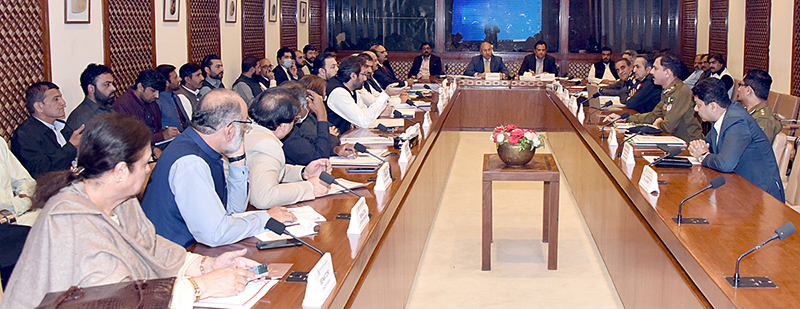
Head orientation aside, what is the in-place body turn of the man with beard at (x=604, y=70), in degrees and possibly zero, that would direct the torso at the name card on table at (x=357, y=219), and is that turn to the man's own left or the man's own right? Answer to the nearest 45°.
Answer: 0° — they already face it

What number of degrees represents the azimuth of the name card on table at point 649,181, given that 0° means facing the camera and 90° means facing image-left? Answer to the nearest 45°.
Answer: approximately 45°

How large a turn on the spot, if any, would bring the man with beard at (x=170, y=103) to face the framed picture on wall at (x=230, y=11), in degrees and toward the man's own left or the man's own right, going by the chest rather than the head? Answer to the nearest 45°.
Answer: approximately 135° to the man's own left

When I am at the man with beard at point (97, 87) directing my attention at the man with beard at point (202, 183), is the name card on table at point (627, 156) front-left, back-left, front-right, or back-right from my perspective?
front-left

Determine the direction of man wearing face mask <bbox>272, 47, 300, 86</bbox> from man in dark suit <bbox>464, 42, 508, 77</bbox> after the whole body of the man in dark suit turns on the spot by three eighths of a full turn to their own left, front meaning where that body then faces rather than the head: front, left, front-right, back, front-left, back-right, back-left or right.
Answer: back

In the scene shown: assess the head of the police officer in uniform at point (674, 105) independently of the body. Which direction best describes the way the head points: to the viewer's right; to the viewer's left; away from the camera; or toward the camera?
to the viewer's left

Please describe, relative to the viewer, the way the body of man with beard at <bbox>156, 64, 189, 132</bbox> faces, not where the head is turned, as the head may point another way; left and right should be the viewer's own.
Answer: facing the viewer and to the right of the viewer

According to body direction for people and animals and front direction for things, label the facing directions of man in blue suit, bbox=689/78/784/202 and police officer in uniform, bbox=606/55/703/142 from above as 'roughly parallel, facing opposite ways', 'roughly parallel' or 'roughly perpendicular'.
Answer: roughly parallel

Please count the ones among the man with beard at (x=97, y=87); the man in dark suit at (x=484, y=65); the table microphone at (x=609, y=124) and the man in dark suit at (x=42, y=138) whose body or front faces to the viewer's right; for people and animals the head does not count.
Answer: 3

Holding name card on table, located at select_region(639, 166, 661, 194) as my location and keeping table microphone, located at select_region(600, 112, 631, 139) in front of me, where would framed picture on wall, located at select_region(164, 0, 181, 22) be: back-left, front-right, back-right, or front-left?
front-left

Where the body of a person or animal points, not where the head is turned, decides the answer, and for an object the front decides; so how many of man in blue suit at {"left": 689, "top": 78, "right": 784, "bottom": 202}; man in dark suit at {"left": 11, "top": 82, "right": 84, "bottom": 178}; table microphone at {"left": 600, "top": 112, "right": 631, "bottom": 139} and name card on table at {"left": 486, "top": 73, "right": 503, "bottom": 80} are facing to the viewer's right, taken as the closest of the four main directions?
2

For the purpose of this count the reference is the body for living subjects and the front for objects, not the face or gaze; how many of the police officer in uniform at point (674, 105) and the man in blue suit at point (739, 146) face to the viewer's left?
2

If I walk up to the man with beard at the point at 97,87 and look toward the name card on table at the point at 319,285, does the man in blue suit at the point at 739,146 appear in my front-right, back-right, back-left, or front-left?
front-left

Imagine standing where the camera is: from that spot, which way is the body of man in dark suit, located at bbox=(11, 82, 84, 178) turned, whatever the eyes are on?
to the viewer's right

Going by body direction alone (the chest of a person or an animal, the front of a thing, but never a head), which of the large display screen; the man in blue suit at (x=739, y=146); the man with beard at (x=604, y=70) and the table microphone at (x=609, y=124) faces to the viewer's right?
the table microphone

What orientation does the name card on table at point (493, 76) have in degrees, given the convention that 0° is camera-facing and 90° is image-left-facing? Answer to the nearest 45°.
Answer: approximately 0°

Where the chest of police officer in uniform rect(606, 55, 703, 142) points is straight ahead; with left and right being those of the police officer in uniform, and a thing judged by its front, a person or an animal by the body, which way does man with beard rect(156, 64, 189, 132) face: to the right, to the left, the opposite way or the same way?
the opposite way
